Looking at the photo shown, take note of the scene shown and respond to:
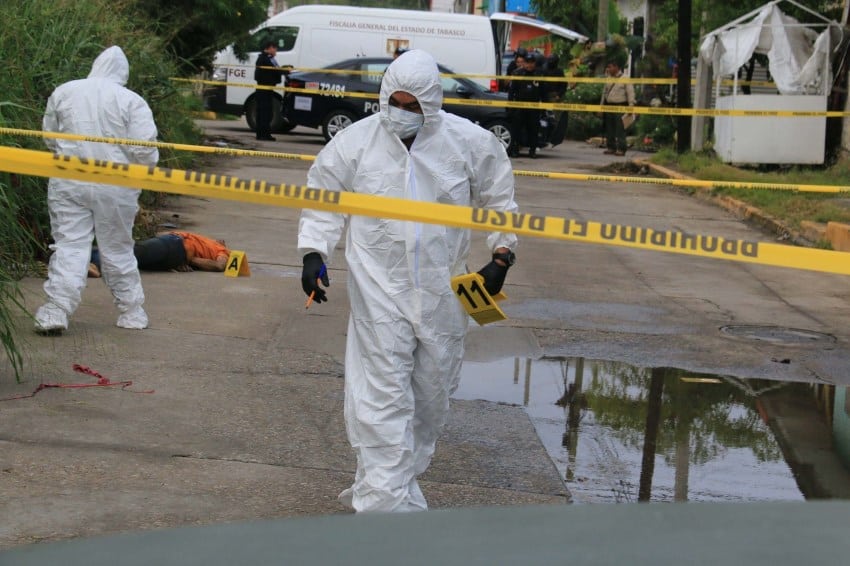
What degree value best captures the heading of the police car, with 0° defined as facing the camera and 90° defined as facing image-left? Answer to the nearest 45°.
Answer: approximately 270°

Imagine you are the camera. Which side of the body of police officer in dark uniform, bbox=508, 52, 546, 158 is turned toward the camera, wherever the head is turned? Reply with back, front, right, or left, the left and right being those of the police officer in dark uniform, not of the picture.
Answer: front

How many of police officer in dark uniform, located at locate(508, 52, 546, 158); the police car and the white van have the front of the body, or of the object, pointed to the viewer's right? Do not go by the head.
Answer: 1

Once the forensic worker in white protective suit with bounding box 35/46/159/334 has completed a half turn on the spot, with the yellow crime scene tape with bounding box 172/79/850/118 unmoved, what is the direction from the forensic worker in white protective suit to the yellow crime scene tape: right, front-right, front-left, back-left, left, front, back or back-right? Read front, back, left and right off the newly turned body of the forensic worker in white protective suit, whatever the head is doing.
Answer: back-left

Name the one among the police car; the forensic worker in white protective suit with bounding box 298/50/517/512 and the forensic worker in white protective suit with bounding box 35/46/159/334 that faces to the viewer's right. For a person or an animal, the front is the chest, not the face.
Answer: the police car

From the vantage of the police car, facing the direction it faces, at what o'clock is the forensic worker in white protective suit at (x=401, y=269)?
The forensic worker in white protective suit is roughly at 3 o'clock from the police car.

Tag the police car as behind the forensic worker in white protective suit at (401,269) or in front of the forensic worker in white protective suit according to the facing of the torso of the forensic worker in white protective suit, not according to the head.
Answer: behind

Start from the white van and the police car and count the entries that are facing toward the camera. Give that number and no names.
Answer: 0

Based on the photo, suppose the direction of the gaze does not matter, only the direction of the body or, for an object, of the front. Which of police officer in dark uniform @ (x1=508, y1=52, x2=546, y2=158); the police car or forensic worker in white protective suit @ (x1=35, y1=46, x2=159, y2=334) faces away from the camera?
the forensic worker in white protective suit

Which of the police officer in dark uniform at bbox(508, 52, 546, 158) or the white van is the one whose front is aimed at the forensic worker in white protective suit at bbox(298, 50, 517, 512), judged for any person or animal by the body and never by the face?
the police officer in dark uniform

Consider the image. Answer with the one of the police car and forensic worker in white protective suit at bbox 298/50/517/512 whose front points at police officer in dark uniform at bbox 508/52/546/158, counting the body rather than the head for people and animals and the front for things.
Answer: the police car

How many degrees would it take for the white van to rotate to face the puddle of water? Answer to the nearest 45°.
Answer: approximately 90° to its left

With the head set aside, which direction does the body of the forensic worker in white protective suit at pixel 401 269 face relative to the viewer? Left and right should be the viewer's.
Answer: facing the viewer

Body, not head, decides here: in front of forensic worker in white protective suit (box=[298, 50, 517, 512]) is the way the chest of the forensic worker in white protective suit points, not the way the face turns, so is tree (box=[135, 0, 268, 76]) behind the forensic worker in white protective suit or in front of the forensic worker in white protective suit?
behind

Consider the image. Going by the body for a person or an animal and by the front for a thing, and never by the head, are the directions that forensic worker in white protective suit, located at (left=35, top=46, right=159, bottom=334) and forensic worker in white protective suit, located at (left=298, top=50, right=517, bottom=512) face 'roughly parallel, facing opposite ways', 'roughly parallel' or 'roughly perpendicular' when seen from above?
roughly parallel, facing opposite ways

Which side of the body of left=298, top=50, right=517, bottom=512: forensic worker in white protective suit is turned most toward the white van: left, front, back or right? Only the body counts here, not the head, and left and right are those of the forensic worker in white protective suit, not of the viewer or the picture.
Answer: back

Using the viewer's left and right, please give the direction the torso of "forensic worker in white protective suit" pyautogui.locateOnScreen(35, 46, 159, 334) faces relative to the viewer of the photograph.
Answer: facing away from the viewer

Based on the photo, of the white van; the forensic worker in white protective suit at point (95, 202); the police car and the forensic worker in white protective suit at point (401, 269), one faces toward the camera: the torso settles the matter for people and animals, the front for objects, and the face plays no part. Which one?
the forensic worker in white protective suit at point (401, 269)
